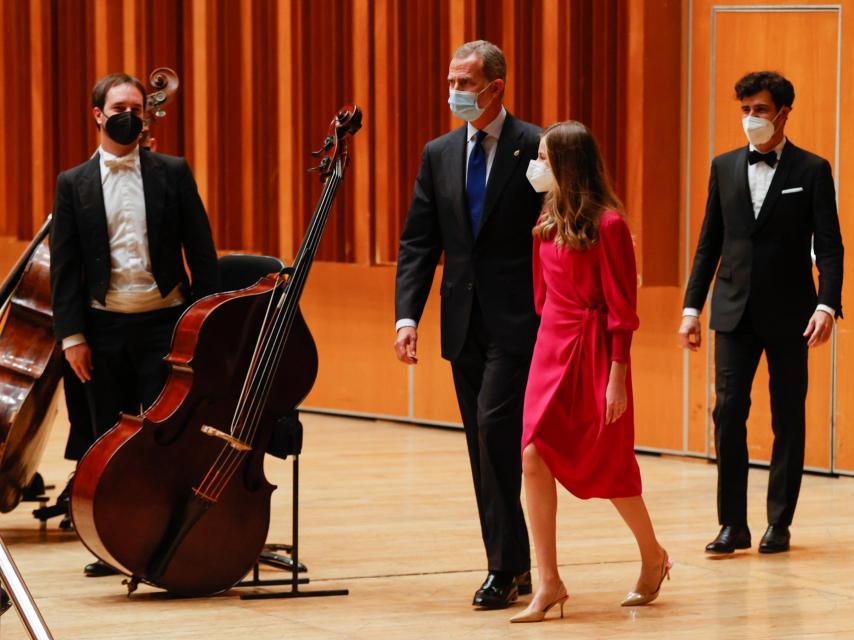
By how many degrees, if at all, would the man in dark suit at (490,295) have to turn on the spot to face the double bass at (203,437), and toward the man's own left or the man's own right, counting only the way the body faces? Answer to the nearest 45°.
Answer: approximately 45° to the man's own right

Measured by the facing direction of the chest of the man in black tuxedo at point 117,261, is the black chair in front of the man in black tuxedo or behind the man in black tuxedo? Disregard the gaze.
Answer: in front

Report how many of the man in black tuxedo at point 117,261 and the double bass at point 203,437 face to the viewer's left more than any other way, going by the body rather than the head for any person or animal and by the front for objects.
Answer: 0

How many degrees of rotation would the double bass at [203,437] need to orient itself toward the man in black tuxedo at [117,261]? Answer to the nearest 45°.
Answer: approximately 135° to its left

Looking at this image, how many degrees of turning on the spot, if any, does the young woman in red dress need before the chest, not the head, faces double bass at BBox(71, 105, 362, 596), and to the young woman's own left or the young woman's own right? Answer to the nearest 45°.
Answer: approximately 45° to the young woman's own right

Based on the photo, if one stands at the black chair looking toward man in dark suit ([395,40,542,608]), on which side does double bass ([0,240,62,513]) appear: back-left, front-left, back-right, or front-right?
back-left

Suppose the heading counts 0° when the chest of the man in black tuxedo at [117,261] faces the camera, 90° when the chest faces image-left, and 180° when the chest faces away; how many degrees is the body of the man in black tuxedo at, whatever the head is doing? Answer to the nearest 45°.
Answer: approximately 0°

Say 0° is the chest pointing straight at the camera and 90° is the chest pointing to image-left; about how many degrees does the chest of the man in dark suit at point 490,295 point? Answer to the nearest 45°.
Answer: approximately 45°

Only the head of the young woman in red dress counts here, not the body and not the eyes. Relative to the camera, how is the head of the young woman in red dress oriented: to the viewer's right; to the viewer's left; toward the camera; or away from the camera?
to the viewer's left
